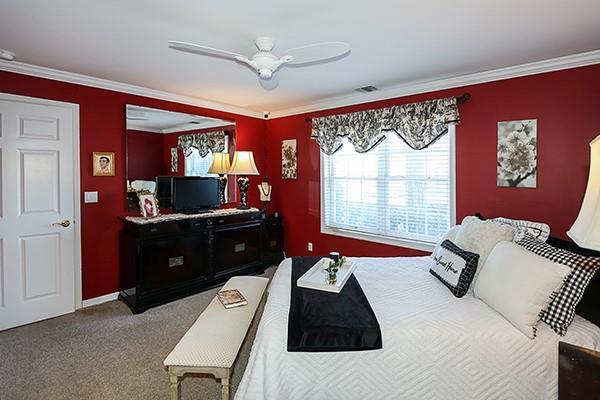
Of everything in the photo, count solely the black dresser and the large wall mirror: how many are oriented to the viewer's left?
0

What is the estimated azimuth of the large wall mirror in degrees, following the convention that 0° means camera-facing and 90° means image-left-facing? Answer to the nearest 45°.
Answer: approximately 315°

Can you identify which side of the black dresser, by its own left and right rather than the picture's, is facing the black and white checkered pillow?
front

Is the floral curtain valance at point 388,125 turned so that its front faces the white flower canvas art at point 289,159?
no

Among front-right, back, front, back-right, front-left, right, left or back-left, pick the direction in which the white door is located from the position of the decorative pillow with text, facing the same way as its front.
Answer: front-right

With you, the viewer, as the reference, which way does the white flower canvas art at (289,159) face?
facing the viewer and to the left of the viewer

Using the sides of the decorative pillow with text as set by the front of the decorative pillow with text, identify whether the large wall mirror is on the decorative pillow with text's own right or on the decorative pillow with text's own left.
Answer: on the decorative pillow with text's own right

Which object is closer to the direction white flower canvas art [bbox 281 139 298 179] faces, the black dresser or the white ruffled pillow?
the black dresser

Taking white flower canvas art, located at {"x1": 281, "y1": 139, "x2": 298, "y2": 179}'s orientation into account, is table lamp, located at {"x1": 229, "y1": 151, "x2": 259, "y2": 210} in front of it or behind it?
in front

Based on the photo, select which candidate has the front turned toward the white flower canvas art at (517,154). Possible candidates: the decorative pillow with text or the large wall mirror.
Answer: the large wall mirror

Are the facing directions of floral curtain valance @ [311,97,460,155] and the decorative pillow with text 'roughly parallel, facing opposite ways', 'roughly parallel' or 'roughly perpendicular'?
roughly parallel

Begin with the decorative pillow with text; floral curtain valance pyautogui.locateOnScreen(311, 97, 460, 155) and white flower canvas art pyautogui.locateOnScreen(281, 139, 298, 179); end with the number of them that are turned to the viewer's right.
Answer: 0

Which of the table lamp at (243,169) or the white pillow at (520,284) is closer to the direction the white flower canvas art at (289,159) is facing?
the table lamp

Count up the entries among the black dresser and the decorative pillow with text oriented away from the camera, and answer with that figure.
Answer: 0

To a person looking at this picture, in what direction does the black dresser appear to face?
facing the viewer and to the right of the viewer
